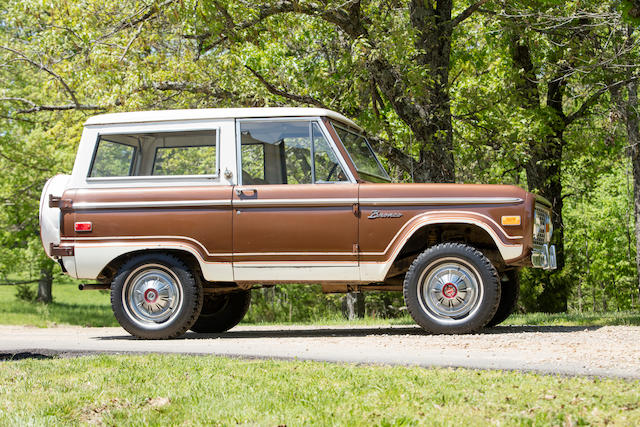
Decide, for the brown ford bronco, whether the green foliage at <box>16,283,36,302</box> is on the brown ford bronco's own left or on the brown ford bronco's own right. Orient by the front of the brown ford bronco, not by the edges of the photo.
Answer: on the brown ford bronco's own left

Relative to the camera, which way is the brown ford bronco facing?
to the viewer's right
